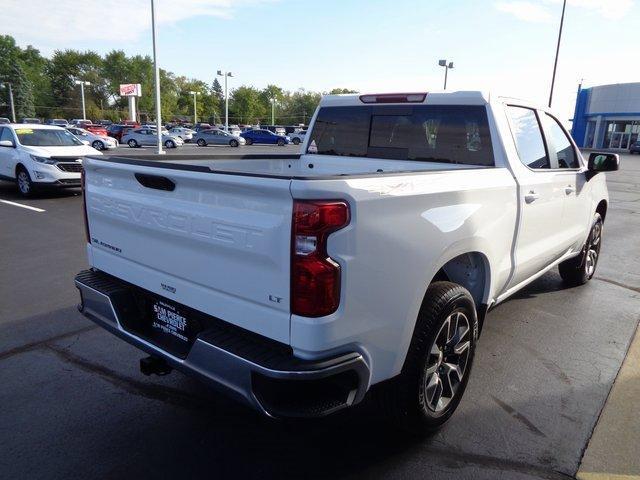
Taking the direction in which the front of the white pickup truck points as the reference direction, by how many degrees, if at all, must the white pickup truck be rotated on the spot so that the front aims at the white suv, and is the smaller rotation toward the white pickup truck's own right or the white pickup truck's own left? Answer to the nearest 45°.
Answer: approximately 90° to the white pickup truck's own left

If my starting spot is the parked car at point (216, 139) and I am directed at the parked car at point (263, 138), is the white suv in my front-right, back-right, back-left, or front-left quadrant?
back-right

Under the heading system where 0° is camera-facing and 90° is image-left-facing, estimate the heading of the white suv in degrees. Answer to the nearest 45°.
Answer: approximately 315°

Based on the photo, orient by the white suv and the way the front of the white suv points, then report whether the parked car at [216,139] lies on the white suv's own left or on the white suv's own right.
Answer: on the white suv's own left
